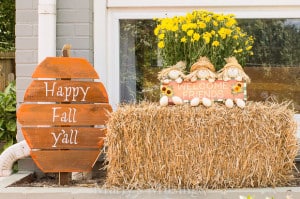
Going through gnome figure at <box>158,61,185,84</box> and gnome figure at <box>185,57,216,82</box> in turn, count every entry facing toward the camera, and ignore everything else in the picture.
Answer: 2

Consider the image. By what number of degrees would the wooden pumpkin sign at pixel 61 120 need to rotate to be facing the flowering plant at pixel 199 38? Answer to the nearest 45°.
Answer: approximately 90° to its left

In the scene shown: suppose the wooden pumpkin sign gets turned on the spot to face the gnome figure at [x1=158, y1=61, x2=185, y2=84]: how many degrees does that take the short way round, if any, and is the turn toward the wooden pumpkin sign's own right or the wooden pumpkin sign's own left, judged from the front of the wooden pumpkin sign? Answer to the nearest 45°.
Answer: approximately 90° to the wooden pumpkin sign's own left

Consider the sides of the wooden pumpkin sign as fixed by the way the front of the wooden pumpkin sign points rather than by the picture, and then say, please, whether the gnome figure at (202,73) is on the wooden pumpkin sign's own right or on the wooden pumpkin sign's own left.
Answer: on the wooden pumpkin sign's own left
